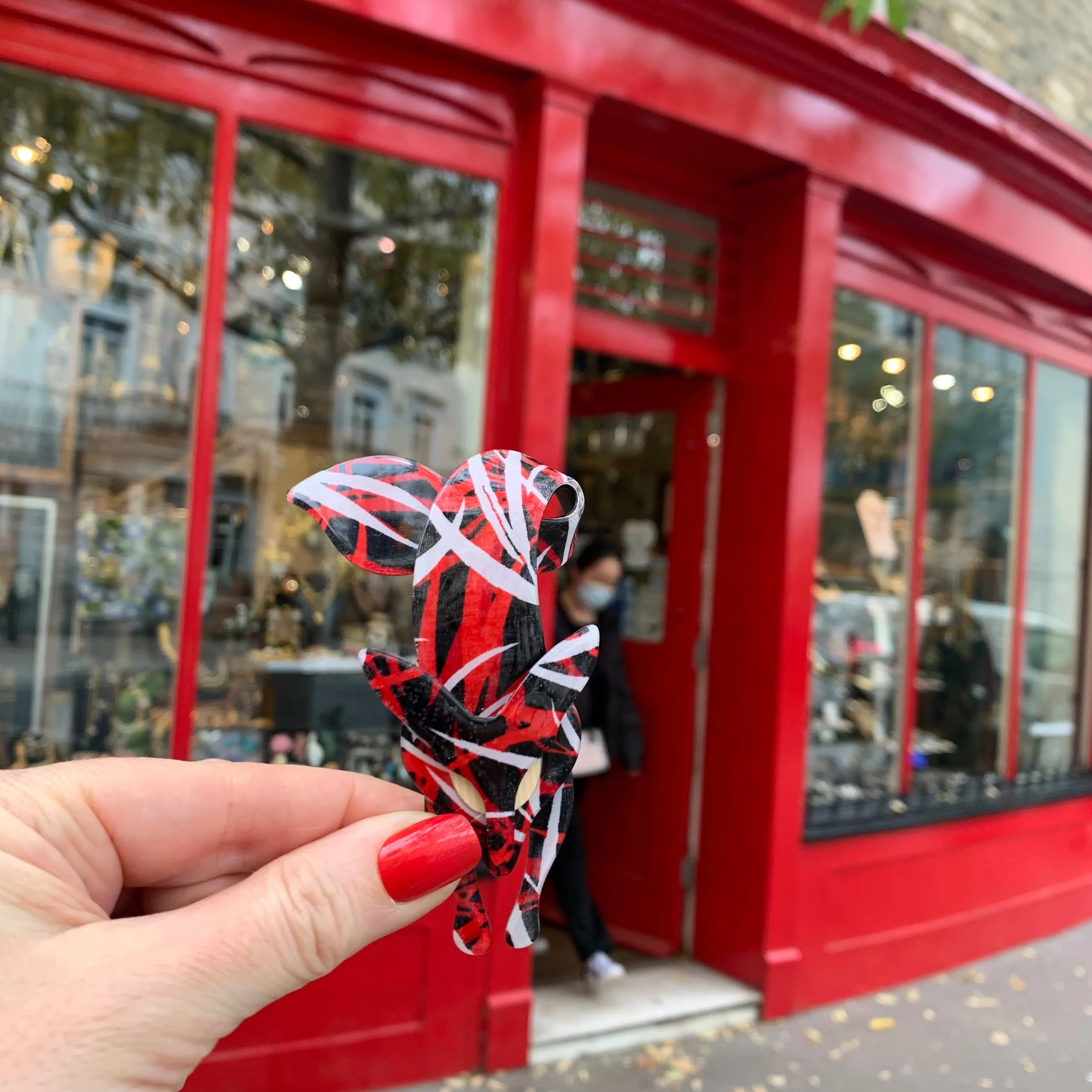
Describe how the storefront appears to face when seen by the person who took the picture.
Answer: facing the viewer and to the right of the viewer
